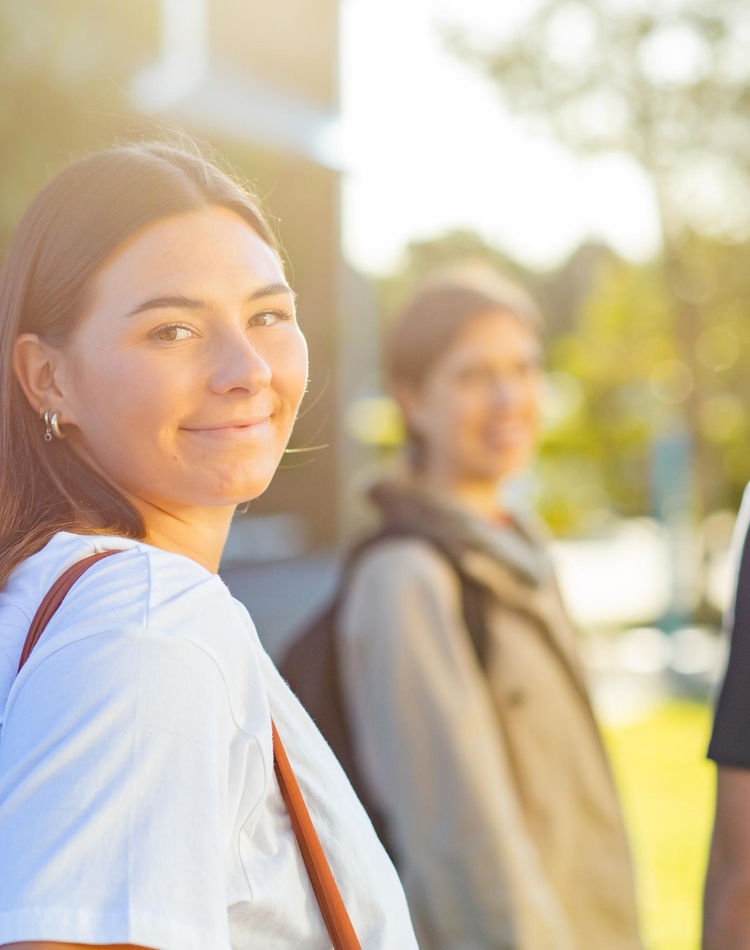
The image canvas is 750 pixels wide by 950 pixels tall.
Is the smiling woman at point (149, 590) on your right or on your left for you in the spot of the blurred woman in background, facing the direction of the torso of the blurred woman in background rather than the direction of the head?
on your right

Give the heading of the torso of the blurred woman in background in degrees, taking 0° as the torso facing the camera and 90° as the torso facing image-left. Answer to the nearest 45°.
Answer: approximately 315°

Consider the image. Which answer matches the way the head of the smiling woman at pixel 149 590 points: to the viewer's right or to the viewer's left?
to the viewer's right

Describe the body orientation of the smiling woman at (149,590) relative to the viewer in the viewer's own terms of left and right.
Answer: facing to the right of the viewer
